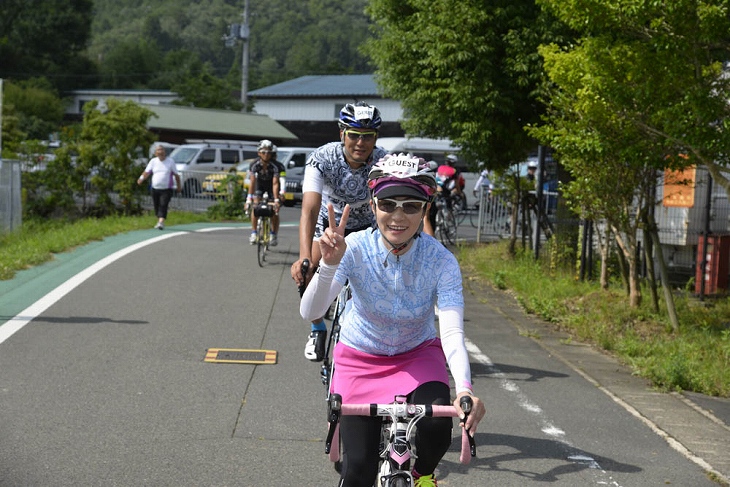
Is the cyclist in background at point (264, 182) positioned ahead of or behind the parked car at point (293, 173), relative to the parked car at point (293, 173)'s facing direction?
ahead

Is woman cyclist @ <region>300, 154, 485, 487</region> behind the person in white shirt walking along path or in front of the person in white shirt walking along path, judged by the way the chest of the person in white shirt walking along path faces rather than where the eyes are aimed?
in front

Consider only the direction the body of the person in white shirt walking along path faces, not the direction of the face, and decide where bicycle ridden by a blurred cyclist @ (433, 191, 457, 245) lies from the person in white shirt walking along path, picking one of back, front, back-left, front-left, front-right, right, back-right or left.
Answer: left

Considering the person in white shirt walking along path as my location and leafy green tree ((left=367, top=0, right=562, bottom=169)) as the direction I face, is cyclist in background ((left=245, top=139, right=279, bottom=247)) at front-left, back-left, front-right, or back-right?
front-right

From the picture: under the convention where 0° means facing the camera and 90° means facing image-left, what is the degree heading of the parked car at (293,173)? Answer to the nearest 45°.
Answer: approximately 45°

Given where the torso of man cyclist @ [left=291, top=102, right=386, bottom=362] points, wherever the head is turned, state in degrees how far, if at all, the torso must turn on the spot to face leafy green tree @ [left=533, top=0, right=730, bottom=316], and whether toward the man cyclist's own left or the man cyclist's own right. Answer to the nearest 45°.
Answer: approximately 135° to the man cyclist's own left

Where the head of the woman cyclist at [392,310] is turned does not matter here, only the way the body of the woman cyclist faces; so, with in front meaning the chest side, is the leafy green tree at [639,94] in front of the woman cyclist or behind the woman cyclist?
behind

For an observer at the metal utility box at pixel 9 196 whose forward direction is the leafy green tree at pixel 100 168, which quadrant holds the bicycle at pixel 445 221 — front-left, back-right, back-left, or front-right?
front-right

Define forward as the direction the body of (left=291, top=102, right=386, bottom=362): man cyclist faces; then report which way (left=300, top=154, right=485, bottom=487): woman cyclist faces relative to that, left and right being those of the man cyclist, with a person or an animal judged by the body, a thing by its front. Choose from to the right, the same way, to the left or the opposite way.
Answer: the same way

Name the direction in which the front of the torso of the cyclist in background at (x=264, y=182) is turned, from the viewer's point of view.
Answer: toward the camera

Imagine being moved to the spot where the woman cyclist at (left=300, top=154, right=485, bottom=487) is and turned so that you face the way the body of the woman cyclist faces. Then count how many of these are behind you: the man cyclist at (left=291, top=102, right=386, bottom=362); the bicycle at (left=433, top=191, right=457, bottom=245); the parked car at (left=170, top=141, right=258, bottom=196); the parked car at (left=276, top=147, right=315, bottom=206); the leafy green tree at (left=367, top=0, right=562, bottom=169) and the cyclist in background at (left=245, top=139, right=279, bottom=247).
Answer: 6

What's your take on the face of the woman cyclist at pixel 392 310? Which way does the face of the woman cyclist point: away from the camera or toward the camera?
toward the camera

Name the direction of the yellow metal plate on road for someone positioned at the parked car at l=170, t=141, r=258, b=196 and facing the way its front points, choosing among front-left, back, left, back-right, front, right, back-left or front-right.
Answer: front-left

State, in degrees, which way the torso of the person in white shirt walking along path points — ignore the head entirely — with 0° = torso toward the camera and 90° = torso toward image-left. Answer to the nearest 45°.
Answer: approximately 0°

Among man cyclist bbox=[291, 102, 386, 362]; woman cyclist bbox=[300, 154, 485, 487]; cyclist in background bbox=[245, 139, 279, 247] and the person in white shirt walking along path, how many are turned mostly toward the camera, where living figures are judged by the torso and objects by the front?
4

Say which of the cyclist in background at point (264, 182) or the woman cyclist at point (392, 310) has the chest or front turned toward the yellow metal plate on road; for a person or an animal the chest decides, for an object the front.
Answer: the cyclist in background

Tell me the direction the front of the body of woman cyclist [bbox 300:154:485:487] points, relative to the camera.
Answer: toward the camera

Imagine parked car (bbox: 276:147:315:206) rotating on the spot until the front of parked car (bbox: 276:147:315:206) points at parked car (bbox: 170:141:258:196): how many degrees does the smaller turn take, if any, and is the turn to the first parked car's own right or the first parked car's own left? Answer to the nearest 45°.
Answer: approximately 45° to the first parked car's own right

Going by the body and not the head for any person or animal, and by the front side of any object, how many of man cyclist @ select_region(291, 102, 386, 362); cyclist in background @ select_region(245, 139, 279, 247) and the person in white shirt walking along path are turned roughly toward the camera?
3
